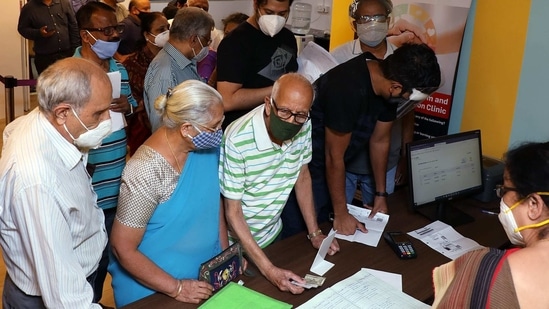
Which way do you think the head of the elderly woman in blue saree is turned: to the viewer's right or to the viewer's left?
to the viewer's right

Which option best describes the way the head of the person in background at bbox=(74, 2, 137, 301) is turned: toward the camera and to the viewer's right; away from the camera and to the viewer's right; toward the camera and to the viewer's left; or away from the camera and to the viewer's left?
toward the camera and to the viewer's right

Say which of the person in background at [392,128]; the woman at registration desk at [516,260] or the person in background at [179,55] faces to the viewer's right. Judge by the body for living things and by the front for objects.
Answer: the person in background at [179,55]

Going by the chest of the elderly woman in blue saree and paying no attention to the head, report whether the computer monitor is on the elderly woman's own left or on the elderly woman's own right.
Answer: on the elderly woman's own left

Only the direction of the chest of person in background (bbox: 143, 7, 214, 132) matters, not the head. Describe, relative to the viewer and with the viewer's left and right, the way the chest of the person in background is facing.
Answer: facing to the right of the viewer

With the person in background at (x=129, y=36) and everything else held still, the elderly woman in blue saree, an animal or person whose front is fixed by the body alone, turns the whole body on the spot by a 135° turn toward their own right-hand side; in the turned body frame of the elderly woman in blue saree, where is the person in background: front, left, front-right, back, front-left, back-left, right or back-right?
right

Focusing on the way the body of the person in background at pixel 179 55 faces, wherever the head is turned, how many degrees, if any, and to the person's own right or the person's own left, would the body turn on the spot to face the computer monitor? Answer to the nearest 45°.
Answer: approximately 45° to the person's own right

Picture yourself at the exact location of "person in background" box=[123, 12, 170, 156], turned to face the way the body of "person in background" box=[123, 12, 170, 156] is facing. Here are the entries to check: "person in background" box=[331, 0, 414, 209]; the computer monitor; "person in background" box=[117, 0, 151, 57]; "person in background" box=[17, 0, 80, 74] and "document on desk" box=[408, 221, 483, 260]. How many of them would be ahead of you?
3

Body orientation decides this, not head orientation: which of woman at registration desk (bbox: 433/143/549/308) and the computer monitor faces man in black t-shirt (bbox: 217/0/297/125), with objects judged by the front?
the woman at registration desk

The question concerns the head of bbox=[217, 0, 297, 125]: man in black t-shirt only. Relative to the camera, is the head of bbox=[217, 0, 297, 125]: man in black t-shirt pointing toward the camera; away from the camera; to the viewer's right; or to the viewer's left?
toward the camera

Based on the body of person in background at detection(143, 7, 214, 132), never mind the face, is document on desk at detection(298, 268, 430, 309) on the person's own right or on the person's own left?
on the person's own right
